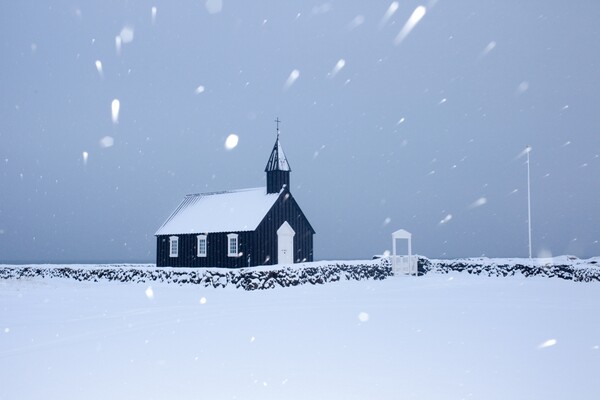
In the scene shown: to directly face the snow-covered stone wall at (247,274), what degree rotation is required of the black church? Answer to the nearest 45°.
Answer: approximately 45° to its right

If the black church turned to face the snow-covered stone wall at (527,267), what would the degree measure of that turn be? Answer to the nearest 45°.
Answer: approximately 45° to its left

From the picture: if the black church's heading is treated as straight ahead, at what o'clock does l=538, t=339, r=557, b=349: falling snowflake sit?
The falling snowflake is roughly at 1 o'clock from the black church.

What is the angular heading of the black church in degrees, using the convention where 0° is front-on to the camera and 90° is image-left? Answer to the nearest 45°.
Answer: approximately 315°
